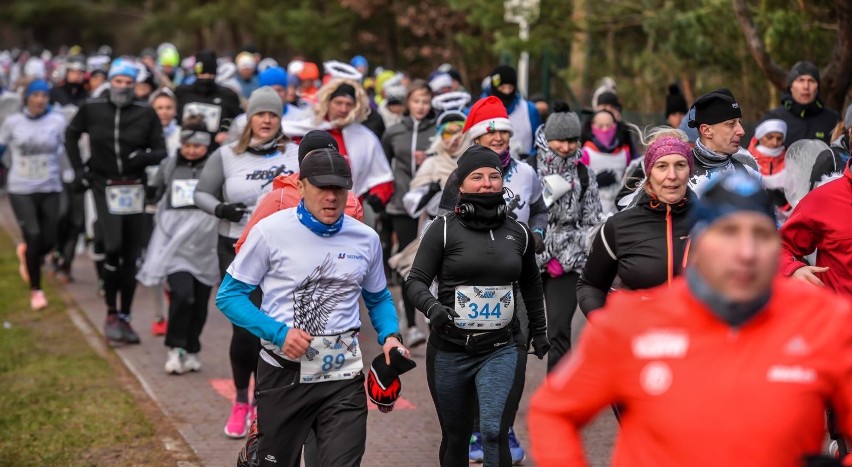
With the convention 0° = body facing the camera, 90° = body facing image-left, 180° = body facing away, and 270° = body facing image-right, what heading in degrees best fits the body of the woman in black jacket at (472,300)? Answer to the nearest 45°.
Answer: approximately 0°

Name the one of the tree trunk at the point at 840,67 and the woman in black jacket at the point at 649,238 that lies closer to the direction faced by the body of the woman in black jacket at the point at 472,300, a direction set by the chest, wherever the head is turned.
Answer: the woman in black jacket

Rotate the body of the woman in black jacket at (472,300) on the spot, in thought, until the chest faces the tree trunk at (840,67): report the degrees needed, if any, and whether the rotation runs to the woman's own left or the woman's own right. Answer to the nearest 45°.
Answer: approximately 135° to the woman's own left
